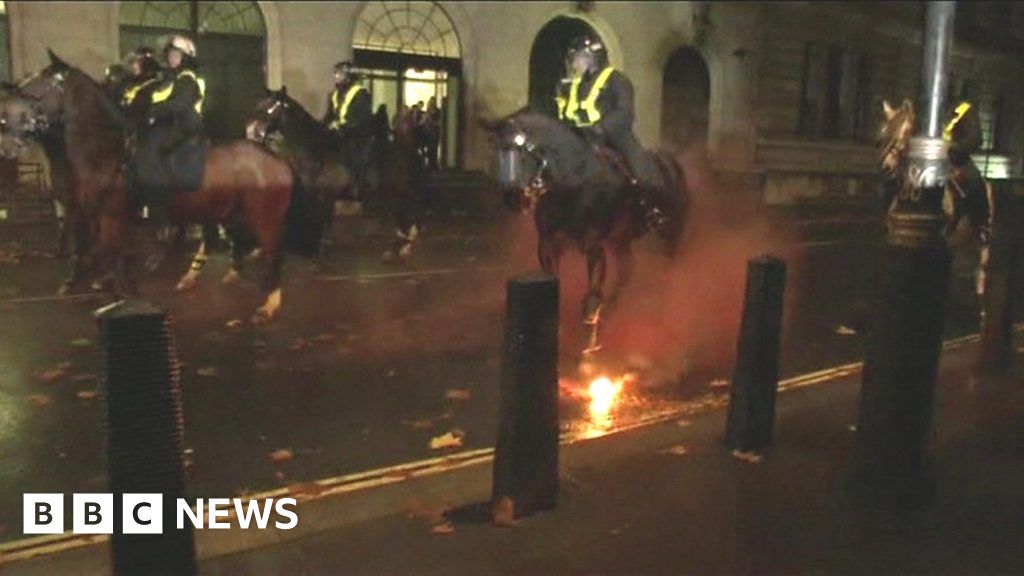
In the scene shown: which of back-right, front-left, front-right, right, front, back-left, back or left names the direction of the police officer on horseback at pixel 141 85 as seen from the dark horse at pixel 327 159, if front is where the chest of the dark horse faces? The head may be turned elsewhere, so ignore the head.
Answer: front-left

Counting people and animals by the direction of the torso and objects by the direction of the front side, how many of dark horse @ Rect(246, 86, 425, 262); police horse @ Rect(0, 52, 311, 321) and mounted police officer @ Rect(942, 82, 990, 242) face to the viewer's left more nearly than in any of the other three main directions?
3

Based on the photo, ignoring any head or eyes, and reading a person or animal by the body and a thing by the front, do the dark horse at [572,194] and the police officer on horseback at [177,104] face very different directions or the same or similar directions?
same or similar directions

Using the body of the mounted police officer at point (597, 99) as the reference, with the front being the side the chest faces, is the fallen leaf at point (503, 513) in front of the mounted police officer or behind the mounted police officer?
in front

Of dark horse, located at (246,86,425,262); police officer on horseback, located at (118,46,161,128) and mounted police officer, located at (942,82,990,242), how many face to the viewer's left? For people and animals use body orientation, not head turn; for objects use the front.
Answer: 3

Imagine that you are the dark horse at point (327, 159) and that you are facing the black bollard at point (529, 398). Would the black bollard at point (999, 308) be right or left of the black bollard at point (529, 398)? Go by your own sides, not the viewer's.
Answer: left

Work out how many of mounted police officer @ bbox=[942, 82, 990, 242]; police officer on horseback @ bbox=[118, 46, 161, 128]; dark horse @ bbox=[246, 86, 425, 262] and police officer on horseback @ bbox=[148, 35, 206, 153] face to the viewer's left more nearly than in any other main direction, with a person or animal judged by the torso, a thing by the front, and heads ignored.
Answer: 4

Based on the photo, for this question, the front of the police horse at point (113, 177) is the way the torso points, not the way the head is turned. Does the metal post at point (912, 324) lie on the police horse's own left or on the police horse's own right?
on the police horse's own left

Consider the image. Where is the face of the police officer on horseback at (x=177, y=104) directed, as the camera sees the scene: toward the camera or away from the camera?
toward the camera

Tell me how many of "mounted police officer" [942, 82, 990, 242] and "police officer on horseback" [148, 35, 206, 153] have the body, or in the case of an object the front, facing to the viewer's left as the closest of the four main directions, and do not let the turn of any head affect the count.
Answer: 2

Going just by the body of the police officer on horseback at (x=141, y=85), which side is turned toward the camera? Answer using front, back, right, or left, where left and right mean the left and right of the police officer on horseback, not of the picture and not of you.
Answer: left

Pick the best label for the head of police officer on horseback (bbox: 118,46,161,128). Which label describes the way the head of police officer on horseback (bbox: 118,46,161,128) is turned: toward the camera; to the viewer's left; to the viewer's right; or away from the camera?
to the viewer's left

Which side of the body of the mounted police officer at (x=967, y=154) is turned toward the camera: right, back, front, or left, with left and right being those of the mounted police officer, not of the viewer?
left

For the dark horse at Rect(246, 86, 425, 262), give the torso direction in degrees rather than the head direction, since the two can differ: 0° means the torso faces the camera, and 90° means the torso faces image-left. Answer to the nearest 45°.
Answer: approximately 90°

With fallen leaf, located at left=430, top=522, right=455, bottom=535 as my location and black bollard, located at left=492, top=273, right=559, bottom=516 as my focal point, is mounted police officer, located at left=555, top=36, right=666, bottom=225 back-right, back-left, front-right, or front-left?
front-left

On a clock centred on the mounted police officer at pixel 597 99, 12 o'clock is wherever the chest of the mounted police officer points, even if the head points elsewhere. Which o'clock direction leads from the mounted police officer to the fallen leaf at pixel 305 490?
The fallen leaf is roughly at 11 o'clock from the mounted police officer.

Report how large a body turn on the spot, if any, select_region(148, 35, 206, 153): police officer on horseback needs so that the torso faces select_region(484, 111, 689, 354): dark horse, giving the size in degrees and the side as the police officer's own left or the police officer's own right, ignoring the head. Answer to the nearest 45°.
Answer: approximately 135° to the police officer's own left

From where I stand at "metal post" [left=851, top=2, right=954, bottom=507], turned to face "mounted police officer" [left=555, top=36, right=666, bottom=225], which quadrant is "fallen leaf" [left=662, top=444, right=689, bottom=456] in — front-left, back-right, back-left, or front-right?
front-left

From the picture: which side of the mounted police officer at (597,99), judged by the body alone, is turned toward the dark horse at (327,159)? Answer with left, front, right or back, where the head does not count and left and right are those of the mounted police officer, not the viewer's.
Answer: right
